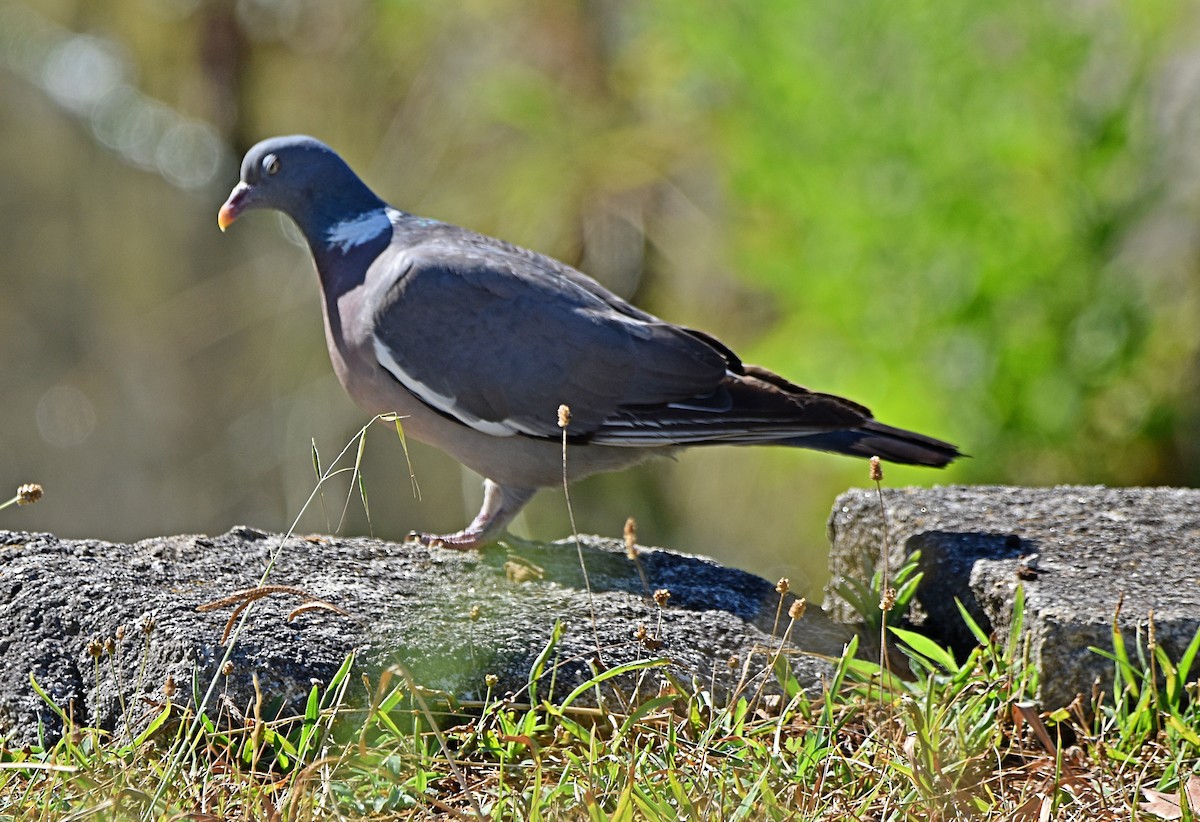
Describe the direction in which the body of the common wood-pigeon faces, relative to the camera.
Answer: to the viewer's left

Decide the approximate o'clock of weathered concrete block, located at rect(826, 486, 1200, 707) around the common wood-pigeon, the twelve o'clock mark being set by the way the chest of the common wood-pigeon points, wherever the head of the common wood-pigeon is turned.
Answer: The weathered concrete block is roughly at 7 o'clock from the common wood-pigeon.
